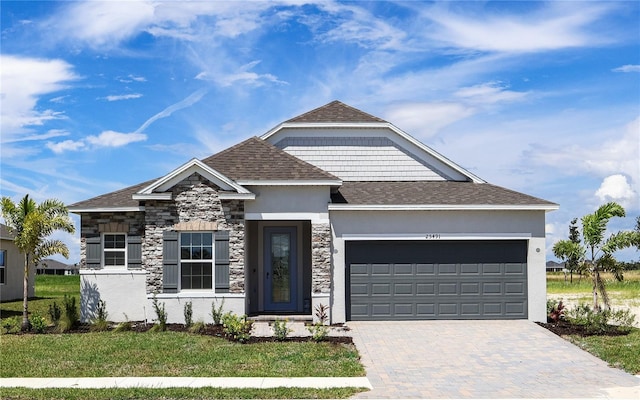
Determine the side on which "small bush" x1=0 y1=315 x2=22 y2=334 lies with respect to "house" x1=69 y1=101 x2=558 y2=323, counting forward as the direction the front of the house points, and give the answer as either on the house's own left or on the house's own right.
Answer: on the house's own right

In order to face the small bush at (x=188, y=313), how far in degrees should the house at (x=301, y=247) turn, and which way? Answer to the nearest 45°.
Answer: approximately 90° to its right

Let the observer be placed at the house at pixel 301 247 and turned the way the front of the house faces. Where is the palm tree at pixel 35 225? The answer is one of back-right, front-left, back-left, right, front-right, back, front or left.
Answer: right

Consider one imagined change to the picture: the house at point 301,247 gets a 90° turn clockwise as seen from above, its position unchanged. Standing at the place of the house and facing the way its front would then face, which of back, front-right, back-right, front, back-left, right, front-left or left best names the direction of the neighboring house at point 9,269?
front-right

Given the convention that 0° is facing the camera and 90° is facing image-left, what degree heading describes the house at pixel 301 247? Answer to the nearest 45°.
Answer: approximately 0°

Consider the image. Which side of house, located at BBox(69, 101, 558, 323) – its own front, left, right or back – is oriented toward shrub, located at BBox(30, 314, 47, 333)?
right

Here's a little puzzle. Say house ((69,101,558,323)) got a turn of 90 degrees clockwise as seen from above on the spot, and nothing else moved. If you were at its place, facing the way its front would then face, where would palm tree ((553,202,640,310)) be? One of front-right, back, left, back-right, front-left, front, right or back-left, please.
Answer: back

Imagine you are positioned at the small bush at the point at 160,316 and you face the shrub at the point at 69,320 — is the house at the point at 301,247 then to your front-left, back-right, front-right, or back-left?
back-right

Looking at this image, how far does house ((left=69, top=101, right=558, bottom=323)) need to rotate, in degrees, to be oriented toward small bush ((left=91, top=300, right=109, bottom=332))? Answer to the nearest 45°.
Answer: approximately 90° to its right

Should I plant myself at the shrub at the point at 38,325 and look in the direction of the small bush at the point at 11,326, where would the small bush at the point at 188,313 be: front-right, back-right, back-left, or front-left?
back-right
